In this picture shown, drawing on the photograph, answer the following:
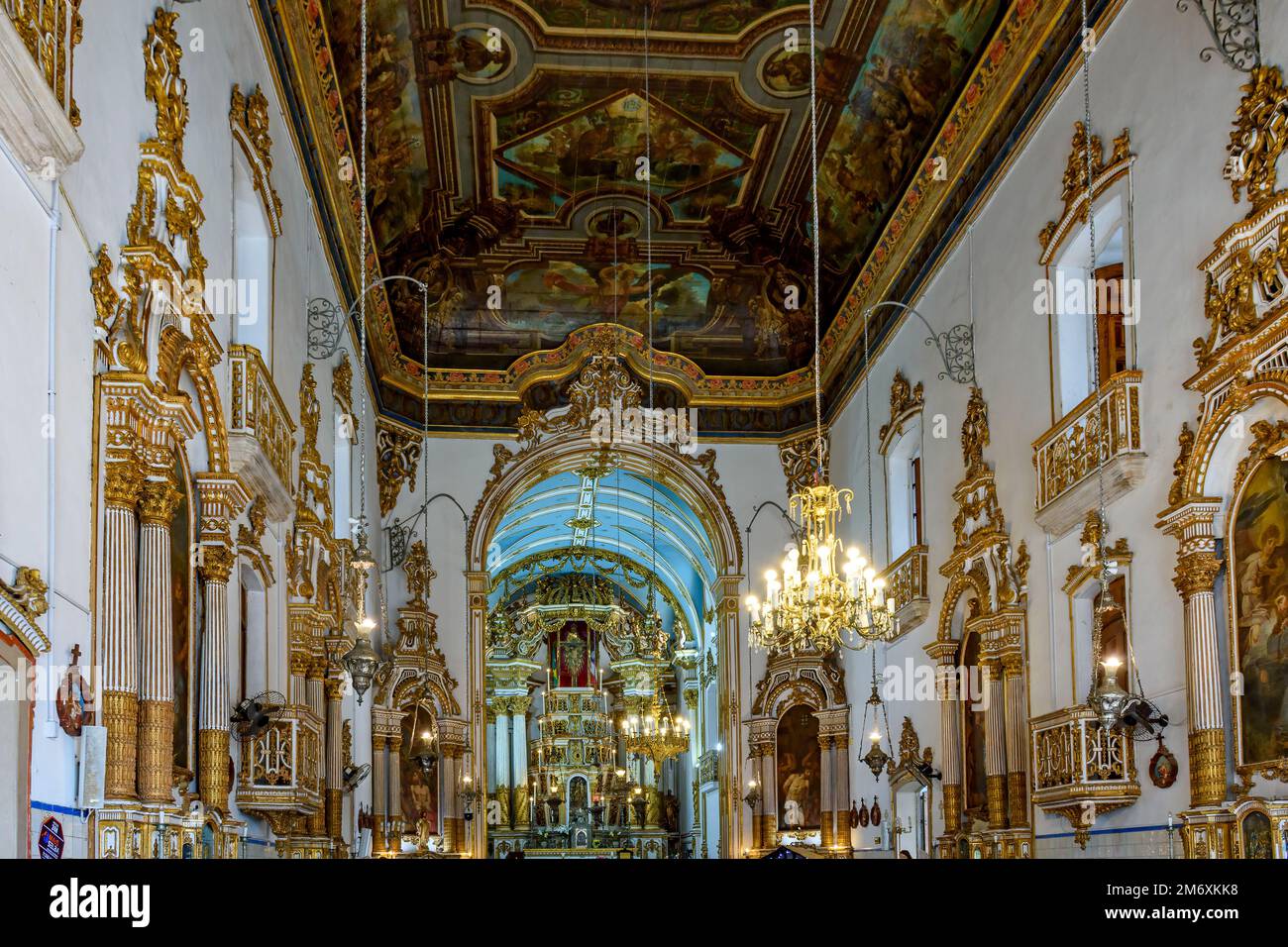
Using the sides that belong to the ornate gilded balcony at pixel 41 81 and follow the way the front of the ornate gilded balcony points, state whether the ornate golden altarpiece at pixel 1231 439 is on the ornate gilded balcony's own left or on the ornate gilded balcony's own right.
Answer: on the ornate gilded balcony's own left

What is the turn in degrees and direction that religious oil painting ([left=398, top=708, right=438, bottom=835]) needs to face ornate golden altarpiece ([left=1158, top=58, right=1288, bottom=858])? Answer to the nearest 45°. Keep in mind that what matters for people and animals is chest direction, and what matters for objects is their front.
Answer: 0° — it already faces it
